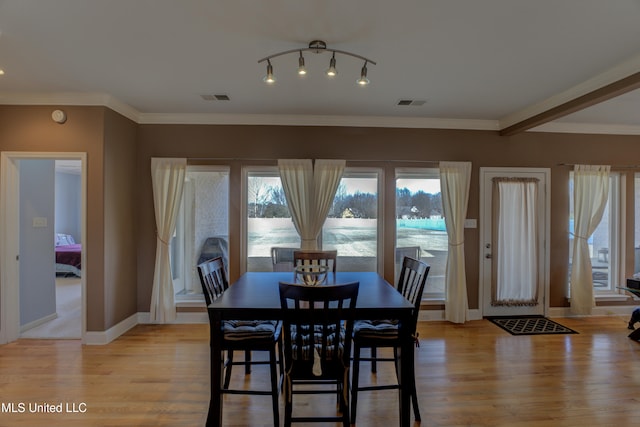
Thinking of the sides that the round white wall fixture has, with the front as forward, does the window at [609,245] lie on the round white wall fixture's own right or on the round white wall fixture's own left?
on the round white wall fixture's own left

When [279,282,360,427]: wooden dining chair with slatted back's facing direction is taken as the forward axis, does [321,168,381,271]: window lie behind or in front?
in front

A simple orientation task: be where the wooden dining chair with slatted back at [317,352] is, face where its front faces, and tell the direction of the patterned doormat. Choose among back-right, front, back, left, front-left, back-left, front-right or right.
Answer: front-right

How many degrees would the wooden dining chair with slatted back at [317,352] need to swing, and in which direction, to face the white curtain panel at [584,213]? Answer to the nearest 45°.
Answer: approximately 45° to its right

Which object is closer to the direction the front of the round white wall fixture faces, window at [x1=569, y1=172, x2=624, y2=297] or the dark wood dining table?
the dark wood dining table

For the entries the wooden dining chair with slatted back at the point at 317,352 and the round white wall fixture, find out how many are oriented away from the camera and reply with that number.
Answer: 1

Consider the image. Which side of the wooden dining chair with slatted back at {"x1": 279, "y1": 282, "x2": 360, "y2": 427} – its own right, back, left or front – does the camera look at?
back

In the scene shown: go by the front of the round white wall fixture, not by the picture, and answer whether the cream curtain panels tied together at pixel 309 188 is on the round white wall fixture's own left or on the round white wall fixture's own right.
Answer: on the round white wall fixture's own left

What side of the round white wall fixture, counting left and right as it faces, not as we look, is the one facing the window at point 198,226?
left

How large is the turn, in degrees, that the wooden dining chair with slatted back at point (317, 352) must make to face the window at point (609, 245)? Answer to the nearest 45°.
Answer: approximately 45° to its right
